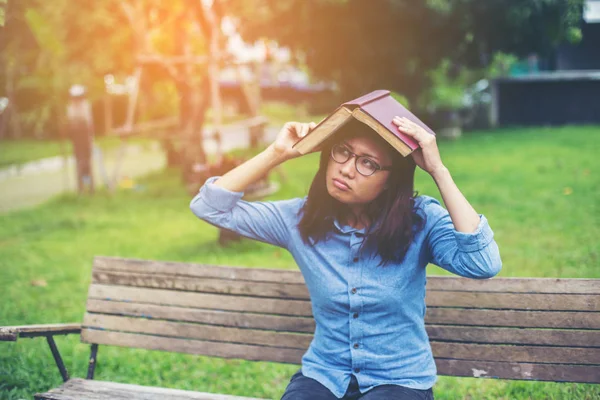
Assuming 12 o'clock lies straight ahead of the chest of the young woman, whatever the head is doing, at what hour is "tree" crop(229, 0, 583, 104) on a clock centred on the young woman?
The tree is roughly at 6 o'clock from the young woman.

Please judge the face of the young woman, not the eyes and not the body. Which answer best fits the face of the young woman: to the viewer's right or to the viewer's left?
to the viewer's left

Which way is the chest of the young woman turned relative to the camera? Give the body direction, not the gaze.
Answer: toward the camera

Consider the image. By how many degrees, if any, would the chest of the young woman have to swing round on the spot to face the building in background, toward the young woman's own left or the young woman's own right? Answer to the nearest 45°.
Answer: approximately 180°
